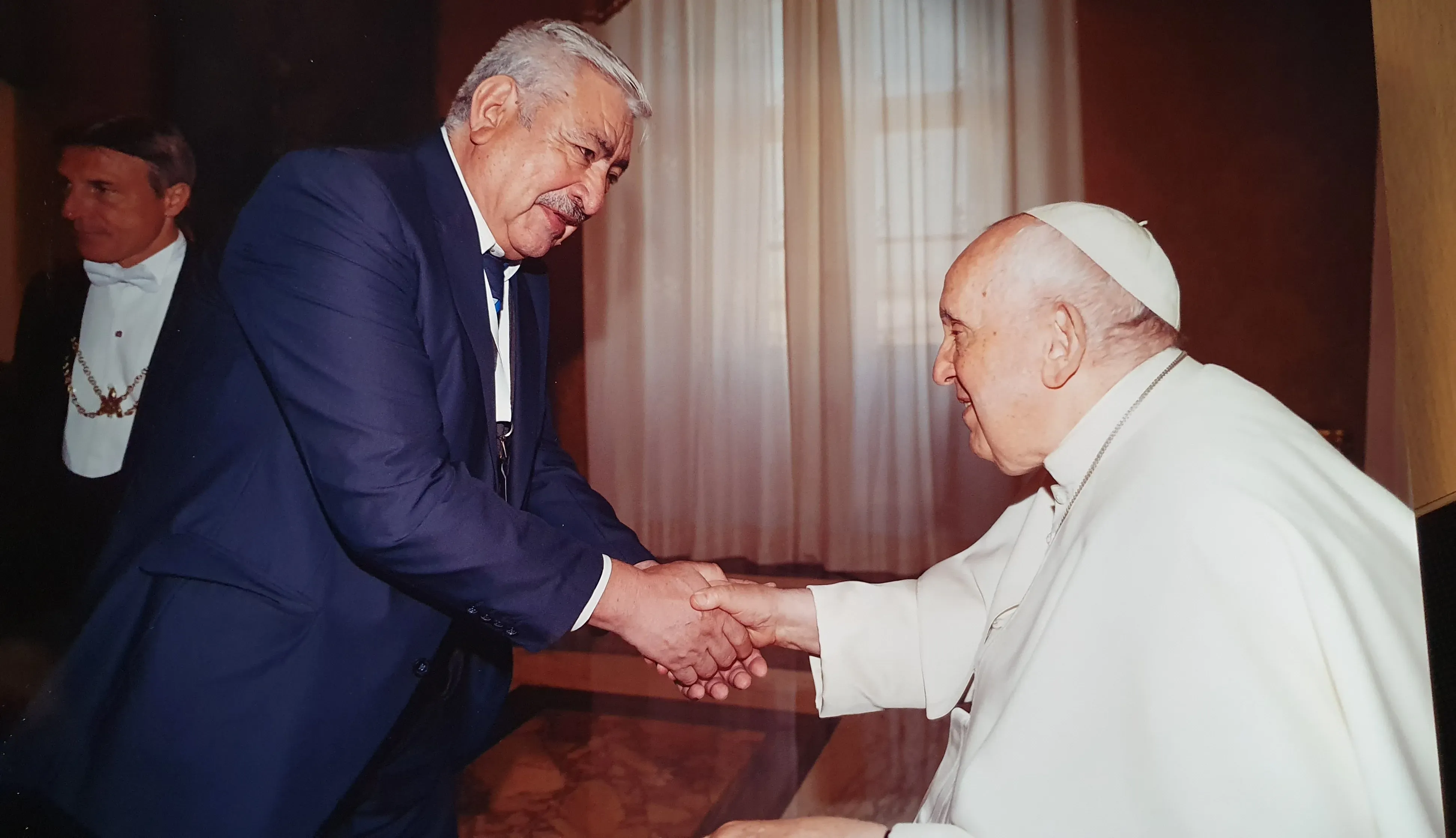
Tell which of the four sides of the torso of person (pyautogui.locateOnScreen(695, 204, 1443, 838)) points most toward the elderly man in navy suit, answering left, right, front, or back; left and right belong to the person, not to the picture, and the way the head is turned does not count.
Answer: front

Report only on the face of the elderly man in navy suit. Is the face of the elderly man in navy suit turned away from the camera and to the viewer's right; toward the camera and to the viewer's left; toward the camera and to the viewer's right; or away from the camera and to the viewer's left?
toward the camera and to the viewer's right

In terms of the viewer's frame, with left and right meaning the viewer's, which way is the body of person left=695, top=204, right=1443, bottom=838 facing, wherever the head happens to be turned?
facing to the left of the viewer

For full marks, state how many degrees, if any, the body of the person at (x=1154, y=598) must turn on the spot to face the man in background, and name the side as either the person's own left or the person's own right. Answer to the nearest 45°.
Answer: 0° — they already face them
